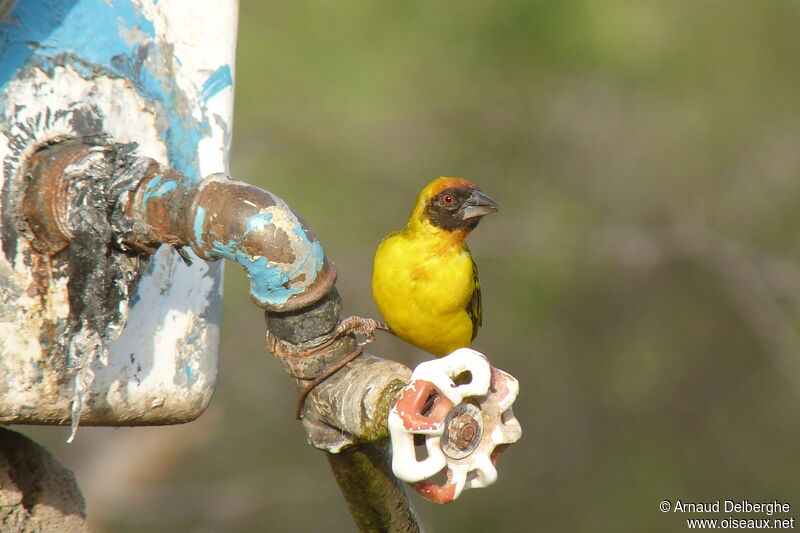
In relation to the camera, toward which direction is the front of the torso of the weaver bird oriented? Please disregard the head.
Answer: toward the camera
